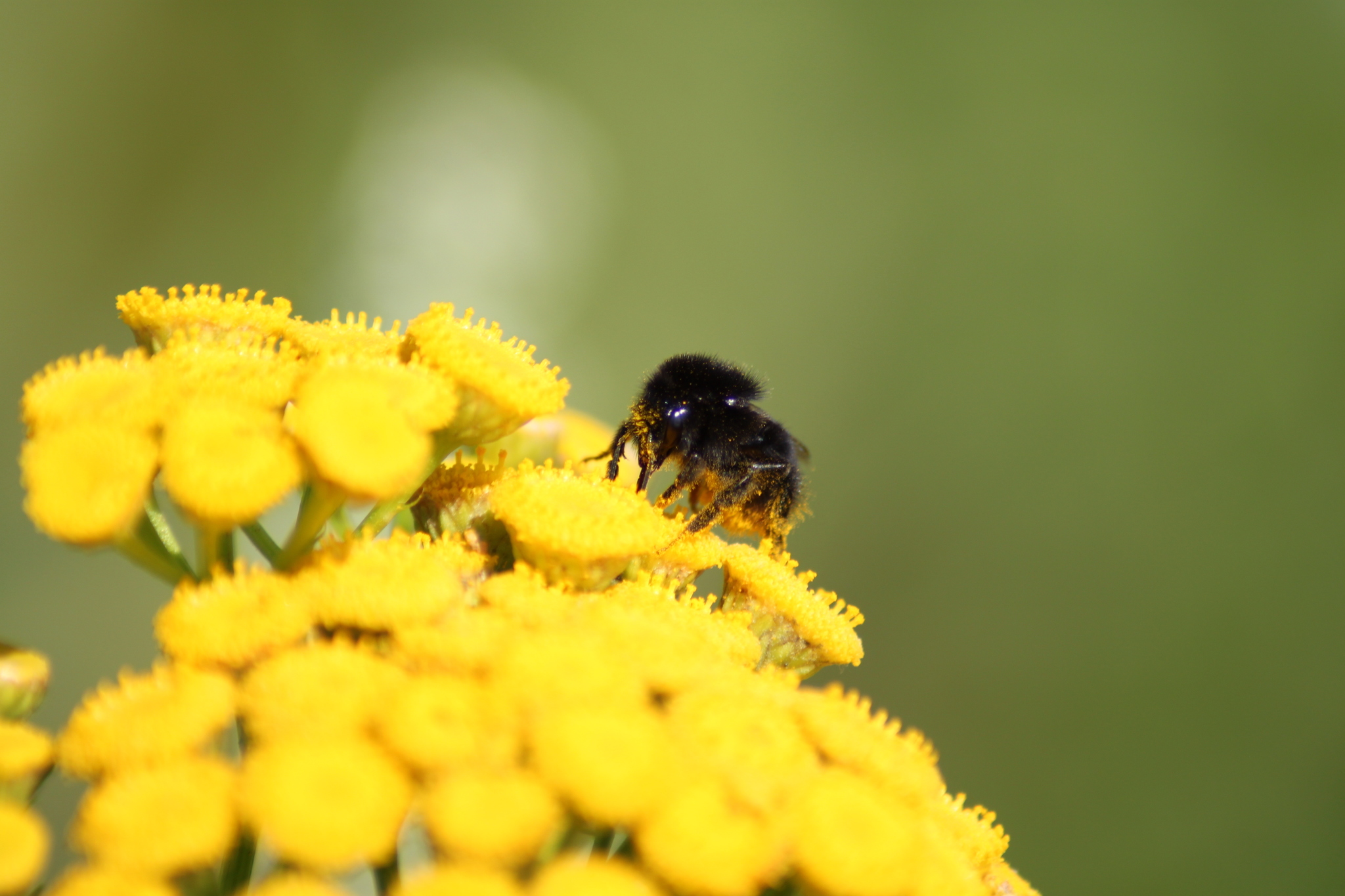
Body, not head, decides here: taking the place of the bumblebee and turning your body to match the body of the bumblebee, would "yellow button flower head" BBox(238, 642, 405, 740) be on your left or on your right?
on your left

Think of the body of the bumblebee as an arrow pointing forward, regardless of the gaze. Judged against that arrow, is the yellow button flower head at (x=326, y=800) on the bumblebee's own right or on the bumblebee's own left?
on the bumblebee's own left

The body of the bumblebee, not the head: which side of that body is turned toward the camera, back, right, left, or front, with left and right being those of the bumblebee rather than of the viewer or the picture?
left

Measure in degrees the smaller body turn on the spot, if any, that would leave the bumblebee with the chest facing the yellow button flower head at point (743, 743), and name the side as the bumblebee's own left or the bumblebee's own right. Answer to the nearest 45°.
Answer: approximately 90° to the bumblebee's own left

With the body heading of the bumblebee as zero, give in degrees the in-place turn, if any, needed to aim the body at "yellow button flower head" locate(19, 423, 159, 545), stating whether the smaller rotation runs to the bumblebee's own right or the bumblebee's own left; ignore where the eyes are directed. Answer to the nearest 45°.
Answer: approximately 45° to the bumblebee's own left

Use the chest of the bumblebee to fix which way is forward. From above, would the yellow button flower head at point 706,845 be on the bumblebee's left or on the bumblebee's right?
on the bumblebee's left

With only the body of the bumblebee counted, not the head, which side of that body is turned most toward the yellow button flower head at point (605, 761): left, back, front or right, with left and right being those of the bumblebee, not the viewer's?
left
